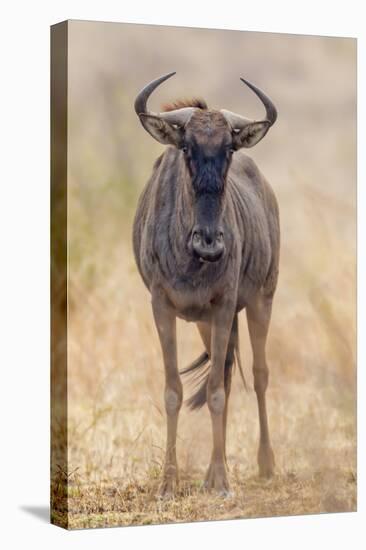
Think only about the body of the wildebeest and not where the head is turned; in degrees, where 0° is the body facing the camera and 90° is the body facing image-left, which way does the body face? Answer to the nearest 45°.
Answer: approximately 0°
